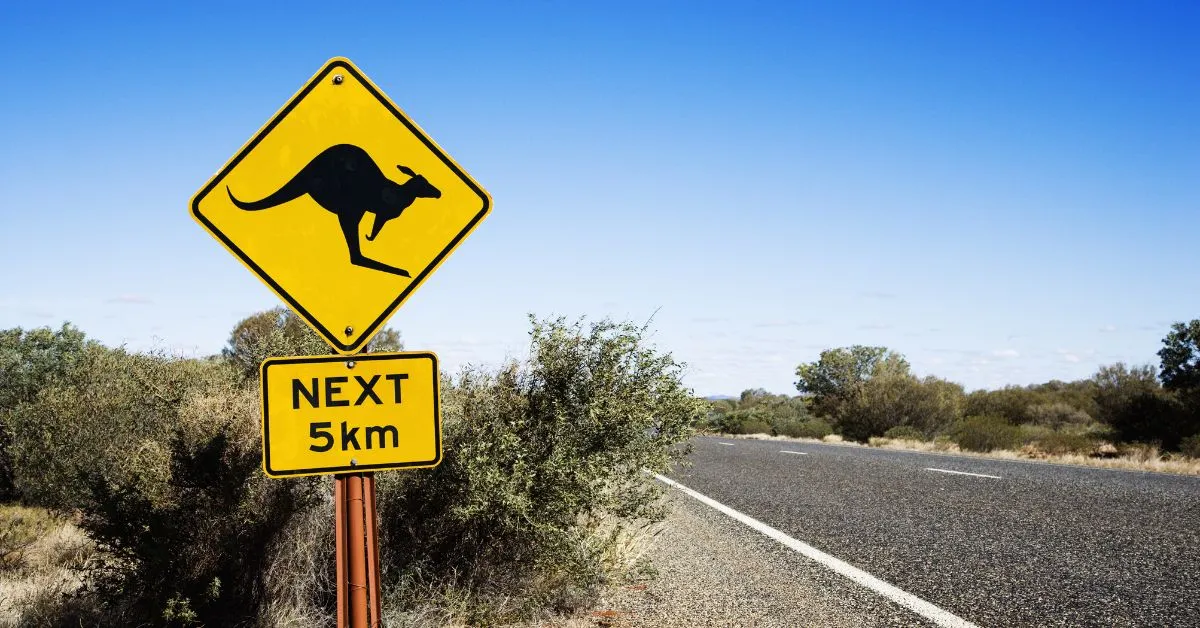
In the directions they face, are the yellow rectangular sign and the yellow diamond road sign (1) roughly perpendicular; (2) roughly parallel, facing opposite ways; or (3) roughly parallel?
roughly parallel

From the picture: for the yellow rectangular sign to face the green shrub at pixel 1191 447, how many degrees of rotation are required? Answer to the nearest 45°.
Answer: approximately 135° to its left

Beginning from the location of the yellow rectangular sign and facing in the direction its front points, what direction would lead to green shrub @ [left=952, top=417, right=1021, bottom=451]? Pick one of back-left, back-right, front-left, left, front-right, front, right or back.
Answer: back-left

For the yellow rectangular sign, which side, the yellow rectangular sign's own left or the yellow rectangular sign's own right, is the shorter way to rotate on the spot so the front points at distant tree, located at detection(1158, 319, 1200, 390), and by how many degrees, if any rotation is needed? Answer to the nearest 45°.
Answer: approximately 135° to the yellow rectangular sign's own left

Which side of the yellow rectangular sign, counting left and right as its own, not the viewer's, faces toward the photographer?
front

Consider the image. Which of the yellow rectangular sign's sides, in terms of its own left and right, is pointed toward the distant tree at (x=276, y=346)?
back

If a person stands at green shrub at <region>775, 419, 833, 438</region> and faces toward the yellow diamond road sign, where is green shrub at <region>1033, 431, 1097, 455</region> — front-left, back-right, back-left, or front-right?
front-left

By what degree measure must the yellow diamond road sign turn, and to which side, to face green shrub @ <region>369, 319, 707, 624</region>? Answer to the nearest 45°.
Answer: approximately 135° to its left

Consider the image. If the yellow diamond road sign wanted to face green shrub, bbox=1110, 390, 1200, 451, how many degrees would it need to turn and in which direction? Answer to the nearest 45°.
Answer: approximately 135° to its left

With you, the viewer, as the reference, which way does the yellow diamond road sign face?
facing the viewer
